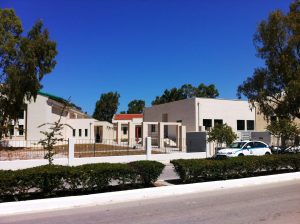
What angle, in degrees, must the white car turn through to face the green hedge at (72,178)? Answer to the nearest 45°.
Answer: approximately 45° to its left

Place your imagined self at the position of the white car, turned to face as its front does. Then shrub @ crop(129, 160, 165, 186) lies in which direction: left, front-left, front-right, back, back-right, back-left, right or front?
front-left

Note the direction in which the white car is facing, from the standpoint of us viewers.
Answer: facing the viewer and to the left of the viewer

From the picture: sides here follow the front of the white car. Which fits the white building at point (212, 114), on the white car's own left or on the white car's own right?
on the white car's own right

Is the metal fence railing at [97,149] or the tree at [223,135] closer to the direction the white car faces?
the metal fence railing

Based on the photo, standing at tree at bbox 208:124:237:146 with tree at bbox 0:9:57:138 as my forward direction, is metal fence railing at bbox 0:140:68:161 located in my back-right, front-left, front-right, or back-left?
front-left

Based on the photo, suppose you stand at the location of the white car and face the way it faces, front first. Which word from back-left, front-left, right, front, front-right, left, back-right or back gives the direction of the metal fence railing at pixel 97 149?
front-right

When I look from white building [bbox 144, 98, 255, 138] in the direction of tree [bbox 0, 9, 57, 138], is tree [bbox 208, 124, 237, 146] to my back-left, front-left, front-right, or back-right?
front-left

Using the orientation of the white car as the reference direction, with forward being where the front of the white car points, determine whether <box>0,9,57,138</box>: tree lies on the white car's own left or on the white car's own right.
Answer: on the white car's own right

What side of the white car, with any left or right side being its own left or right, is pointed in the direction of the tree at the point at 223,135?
right
